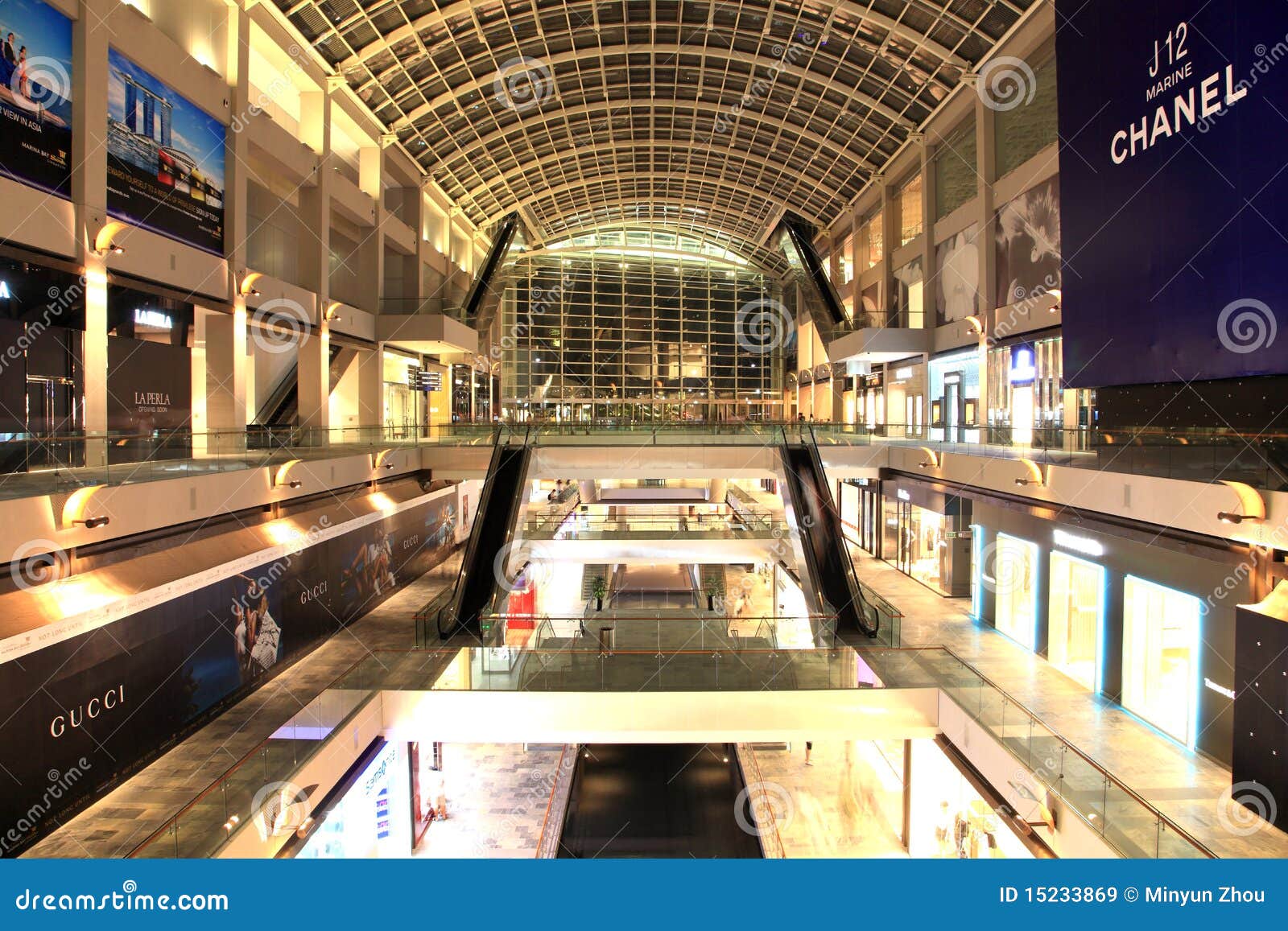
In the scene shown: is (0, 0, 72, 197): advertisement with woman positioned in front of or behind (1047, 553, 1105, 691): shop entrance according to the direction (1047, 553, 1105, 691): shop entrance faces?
in front

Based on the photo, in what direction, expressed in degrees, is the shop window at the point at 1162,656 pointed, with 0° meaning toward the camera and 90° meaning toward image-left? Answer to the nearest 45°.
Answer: approximately 45°

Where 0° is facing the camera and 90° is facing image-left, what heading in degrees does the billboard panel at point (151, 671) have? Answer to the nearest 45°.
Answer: approximately 315°

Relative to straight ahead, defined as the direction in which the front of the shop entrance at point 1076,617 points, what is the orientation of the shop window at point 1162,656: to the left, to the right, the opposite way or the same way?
the same way

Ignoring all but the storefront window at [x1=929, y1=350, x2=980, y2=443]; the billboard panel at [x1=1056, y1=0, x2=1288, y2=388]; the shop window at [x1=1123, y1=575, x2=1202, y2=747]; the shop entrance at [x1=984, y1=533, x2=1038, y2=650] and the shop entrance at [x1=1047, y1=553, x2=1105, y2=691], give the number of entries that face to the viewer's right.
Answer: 0

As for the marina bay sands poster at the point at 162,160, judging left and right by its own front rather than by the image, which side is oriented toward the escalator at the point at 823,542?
front

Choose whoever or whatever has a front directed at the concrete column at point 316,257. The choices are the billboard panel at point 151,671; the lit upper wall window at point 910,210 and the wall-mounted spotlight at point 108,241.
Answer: the lit upper wall window

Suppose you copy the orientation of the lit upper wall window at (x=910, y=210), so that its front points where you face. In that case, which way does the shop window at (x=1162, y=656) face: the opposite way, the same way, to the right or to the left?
the same way

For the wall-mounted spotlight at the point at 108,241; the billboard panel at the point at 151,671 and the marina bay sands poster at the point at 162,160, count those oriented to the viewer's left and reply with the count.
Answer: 0

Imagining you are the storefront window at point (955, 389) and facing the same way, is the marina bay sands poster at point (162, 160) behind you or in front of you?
in front

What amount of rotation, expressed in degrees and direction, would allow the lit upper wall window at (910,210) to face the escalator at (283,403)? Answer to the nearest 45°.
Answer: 0° — it already faces it

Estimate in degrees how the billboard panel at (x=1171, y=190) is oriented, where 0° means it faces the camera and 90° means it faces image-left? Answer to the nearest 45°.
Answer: approximately 45°

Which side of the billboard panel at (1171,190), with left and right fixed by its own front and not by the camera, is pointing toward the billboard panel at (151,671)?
front

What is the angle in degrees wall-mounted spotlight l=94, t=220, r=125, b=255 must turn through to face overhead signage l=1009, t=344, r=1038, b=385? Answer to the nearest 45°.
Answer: approximately 45° to its left

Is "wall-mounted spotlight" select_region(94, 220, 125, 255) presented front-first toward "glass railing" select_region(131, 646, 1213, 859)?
yes

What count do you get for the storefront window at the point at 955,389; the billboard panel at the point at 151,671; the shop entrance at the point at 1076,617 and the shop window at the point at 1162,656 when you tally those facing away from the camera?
0

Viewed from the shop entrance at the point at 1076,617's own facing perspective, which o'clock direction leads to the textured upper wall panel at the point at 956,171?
The textured upper wall panel is roughly at 4 o'clock from the shop entrance.
